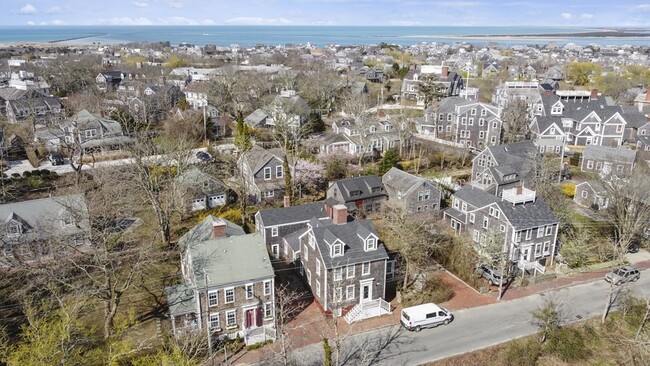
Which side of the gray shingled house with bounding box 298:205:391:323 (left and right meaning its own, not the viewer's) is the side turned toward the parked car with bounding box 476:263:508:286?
left

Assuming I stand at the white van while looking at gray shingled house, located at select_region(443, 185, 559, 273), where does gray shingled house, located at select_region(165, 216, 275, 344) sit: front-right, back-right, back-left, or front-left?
back-left

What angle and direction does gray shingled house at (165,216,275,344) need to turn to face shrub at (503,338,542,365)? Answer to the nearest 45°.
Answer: approximately 90° to its left

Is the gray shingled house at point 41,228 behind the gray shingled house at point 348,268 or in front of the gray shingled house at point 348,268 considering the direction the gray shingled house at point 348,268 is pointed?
behind

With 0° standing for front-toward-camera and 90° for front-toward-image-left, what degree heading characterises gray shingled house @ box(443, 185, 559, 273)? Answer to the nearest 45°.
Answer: approximately 315°

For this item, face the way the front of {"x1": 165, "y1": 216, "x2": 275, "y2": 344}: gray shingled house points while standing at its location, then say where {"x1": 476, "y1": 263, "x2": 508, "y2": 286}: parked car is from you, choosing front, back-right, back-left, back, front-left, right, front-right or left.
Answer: left

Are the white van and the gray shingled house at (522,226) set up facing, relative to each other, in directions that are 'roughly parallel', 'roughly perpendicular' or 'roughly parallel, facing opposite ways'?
roughly perpendicular

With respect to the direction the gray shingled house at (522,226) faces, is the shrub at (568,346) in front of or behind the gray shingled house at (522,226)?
in front

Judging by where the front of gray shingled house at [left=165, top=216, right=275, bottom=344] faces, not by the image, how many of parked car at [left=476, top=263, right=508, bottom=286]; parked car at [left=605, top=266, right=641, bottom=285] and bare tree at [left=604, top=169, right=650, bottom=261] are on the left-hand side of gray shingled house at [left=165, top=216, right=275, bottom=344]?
3

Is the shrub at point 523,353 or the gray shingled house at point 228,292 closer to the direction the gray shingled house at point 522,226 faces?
the shrub

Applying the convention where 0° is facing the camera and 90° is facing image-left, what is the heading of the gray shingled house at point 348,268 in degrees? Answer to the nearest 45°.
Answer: approximately 315°

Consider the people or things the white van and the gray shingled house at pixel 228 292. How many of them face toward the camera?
1
